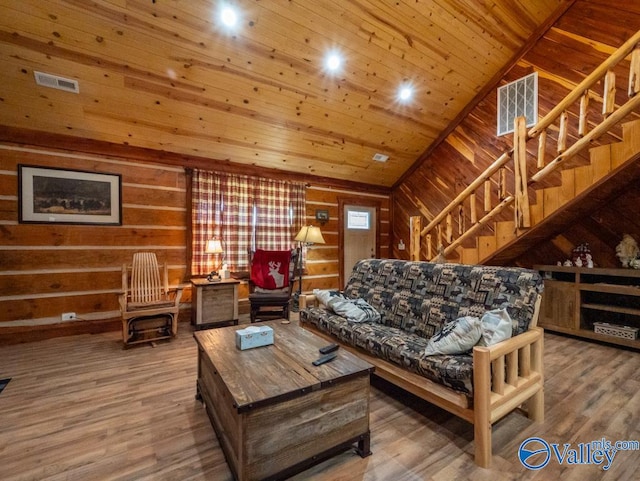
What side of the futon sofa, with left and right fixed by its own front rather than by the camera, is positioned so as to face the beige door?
right

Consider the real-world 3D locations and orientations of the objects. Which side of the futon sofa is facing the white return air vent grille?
back

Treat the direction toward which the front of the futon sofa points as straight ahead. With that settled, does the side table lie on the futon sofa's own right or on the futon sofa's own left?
on the futon sofa's own right

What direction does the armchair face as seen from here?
toward the camera

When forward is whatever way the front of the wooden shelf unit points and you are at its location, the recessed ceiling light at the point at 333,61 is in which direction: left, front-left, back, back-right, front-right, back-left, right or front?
front

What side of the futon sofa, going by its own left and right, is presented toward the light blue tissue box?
front

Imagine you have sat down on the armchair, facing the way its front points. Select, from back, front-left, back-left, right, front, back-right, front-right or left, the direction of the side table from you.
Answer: right

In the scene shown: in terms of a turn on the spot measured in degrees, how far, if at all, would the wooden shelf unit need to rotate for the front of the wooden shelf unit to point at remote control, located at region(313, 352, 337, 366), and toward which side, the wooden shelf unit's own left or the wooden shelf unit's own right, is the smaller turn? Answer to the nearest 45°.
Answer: approximately 45° to the wooden shelf unit's own left

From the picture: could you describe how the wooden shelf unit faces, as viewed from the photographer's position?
facing the viewer and to the left of the viewer

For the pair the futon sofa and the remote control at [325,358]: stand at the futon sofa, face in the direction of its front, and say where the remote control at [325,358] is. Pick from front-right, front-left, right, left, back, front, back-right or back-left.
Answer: front

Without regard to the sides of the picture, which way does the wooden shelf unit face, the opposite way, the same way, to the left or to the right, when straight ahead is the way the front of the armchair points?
to the right

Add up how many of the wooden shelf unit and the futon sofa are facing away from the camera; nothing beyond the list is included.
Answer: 0

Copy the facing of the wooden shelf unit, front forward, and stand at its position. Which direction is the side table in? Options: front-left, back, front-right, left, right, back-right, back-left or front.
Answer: front

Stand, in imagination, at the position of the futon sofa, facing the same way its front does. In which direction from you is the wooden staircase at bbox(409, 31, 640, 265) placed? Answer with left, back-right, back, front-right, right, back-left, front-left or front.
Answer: back

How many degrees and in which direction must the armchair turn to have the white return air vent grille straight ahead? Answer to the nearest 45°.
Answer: approximately 90° to its left

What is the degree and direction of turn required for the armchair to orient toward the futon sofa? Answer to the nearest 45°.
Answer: approximately 45° to its left

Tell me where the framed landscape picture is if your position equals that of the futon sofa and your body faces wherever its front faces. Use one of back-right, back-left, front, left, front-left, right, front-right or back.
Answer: front-right

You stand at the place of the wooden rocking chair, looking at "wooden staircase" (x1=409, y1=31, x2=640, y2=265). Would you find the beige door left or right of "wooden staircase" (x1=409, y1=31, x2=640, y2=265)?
left
